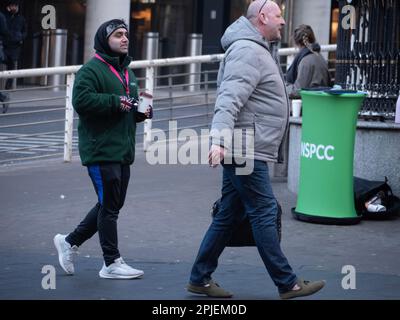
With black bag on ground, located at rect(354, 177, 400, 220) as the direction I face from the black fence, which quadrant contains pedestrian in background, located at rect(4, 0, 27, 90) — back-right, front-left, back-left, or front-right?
back-right

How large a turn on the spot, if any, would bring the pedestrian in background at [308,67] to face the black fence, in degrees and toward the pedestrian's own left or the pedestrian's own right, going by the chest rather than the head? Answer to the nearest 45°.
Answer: approximately 180°

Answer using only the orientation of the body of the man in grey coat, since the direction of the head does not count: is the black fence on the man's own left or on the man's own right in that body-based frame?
on the man's own left

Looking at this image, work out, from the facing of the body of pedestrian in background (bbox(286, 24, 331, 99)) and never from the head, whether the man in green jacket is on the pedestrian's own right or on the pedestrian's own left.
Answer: on the pedestrian's own left
